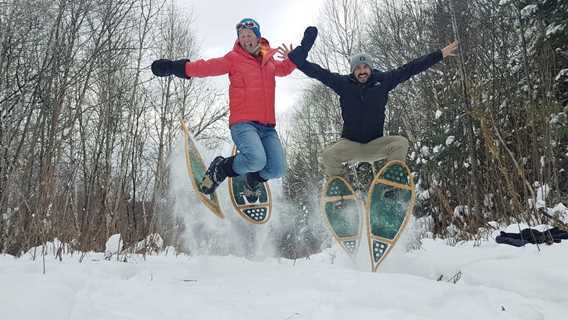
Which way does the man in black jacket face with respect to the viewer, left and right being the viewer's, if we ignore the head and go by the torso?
facing the viewer

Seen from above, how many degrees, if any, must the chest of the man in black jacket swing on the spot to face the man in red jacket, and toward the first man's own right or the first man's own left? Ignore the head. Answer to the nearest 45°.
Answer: approximately 90° to the first man's own right
